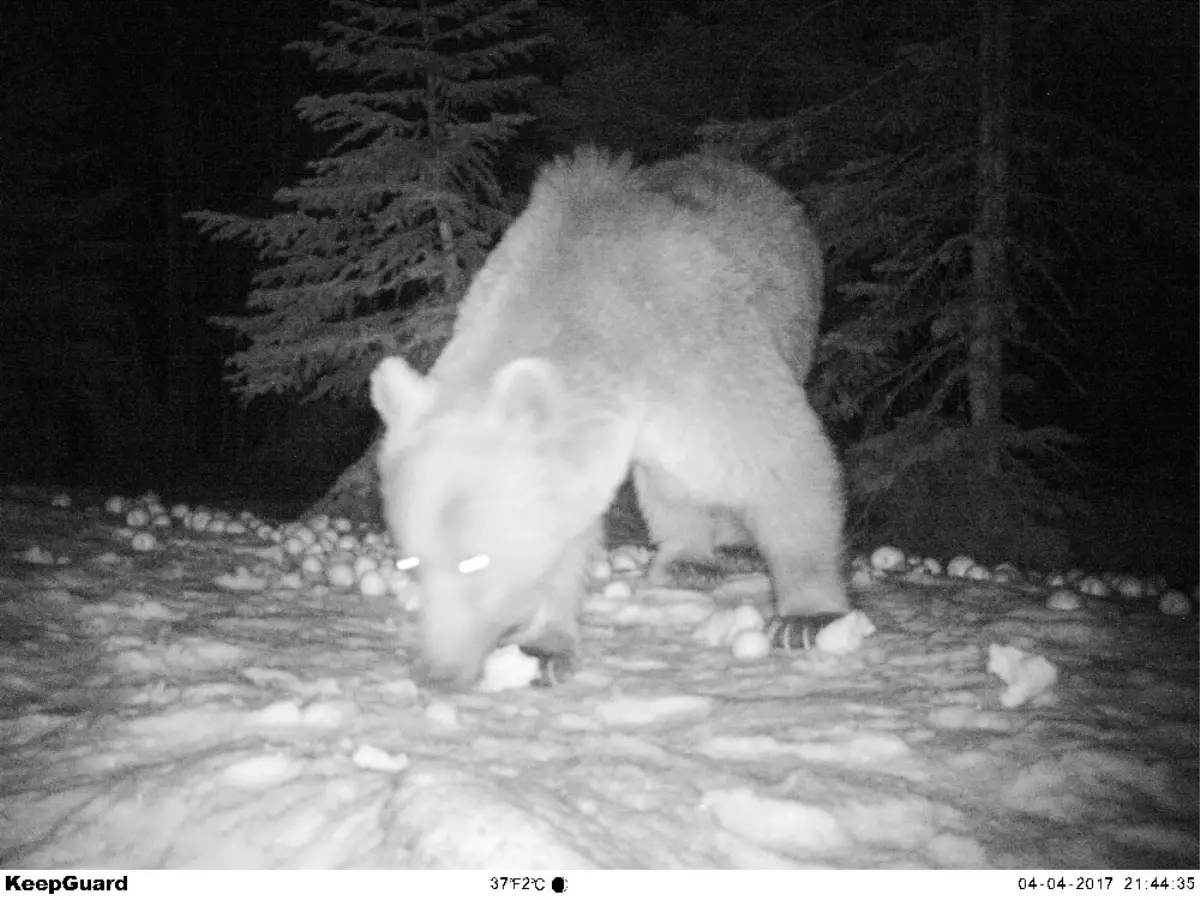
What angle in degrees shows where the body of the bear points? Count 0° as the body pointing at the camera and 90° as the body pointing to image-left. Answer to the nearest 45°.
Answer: approximately 45°

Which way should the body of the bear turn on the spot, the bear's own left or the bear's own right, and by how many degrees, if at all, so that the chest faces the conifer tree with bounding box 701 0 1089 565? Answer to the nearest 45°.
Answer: approximately 180°

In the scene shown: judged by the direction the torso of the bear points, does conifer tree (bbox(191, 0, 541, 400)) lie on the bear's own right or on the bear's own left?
on the bear's own right
